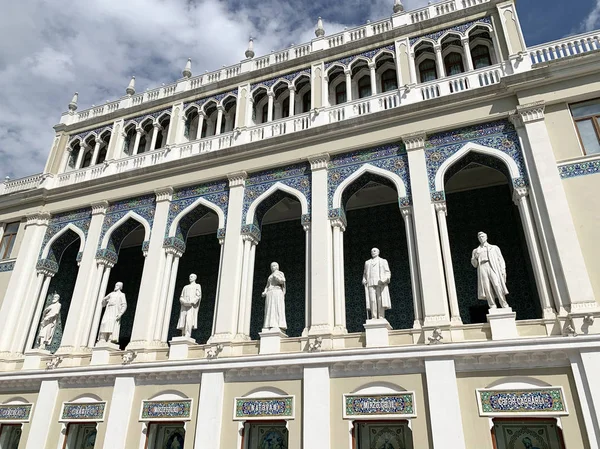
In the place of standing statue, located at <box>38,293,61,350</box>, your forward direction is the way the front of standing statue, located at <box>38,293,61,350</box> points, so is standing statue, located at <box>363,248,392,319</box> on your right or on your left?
on your left

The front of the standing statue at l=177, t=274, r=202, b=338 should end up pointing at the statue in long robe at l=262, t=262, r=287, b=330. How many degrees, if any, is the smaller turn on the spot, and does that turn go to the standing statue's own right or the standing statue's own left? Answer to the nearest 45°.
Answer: approximately 90° to the standing statue's own left

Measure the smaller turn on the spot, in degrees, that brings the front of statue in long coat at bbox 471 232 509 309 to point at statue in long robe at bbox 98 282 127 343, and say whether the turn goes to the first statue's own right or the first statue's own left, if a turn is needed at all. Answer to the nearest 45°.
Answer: approximately 45° to the first statue's own right

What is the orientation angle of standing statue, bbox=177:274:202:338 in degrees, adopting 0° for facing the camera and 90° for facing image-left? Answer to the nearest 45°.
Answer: approximately 45°

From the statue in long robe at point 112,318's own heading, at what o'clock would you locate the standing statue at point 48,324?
The standing statue is roughly at 3 o'clock from the statue in long robe.

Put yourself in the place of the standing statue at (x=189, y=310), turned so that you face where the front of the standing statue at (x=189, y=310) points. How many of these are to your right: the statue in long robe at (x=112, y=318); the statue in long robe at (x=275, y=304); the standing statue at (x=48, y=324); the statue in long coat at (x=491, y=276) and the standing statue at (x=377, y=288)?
2

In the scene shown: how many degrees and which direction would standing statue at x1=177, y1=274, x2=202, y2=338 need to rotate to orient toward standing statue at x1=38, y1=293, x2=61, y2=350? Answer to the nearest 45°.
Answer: approximately 90° to its right

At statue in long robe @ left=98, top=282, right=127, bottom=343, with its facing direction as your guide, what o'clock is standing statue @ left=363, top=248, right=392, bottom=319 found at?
The standing statue is roughly at 9 o'clock from the statue in long robe.

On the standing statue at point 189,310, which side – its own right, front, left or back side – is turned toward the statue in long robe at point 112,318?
right

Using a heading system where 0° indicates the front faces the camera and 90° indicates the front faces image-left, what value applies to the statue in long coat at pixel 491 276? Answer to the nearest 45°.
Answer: approximately 45°
